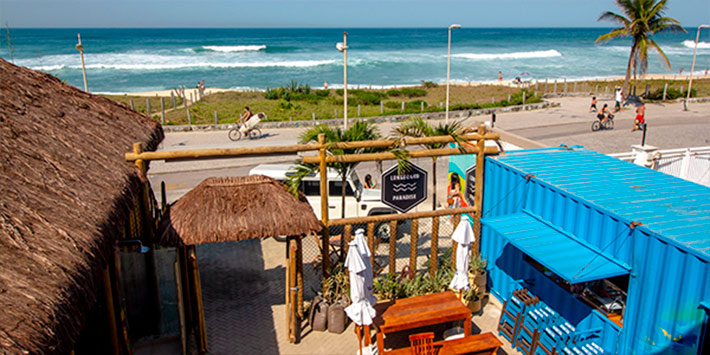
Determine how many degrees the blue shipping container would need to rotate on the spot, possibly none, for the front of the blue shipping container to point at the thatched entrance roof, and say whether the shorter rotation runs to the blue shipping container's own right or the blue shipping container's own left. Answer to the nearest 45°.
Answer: approximately 45° to the blue shipping container's own right

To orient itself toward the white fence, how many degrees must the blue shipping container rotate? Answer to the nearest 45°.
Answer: approximately 135° to its right

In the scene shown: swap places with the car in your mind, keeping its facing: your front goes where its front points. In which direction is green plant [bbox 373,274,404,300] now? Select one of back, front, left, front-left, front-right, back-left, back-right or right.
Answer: right

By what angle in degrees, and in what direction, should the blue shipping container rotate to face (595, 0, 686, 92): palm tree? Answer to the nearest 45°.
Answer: approximately 135° to its right

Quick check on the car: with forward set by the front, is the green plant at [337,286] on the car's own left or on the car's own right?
on the car's own right

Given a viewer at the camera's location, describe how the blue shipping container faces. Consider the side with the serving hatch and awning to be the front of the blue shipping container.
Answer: facing the viewer and to the left of the viewer

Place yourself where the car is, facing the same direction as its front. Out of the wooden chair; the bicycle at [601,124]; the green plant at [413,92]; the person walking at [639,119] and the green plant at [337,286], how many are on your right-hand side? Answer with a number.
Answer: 2

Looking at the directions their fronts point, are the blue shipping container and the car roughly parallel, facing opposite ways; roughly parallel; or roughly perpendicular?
roughly parallel, facing opposite ways

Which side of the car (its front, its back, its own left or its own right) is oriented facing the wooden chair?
right

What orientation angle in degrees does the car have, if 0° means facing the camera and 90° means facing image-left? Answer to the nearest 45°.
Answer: approximately 270°

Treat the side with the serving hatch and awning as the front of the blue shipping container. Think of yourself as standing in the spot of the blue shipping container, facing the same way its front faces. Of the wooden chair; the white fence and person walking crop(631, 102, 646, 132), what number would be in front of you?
1

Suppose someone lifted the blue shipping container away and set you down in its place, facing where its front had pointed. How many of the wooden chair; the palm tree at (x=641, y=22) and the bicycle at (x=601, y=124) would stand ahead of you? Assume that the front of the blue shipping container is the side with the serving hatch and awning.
1

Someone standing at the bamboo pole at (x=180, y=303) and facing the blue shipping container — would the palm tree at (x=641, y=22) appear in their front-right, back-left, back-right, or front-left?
front-left
